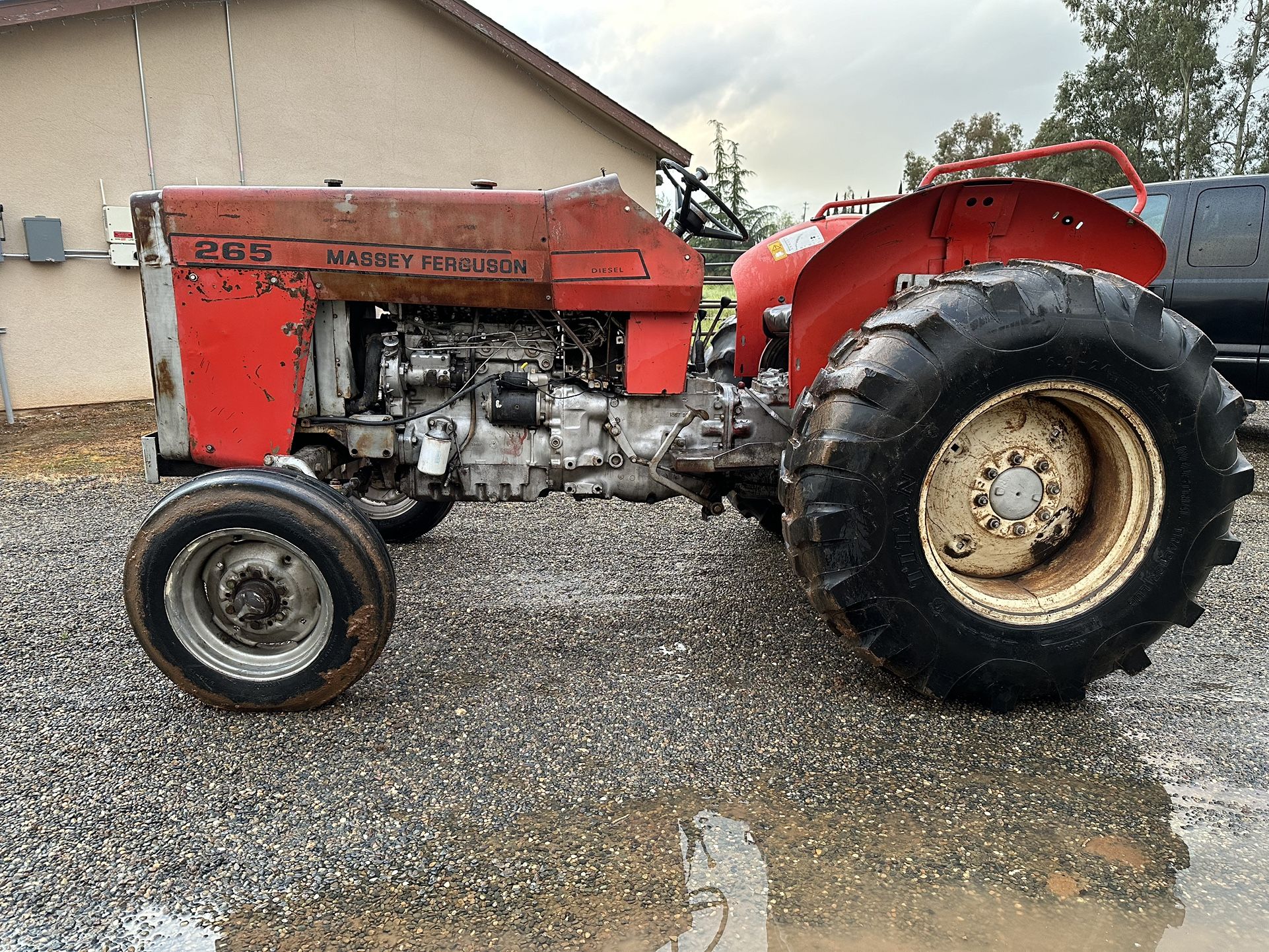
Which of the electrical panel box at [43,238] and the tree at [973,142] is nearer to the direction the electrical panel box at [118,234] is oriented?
the electrical panel box

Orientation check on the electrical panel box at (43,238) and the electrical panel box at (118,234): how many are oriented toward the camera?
2

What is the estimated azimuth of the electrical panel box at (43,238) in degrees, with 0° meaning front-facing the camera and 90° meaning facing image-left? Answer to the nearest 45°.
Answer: approximately 0°

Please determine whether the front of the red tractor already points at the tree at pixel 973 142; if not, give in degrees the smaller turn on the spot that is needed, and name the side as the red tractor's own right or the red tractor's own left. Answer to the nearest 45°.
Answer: approximately 90° to the red tractor's own right

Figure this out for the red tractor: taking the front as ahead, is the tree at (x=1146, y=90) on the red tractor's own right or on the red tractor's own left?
on the red tractor's own right

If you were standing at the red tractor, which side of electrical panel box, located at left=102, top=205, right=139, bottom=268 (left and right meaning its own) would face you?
front

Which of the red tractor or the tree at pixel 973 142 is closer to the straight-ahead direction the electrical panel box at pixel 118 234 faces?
the red tractor

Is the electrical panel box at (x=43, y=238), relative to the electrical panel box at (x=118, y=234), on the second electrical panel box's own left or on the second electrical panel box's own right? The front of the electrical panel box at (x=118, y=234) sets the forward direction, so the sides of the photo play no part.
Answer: on the second electrical panel box's own right

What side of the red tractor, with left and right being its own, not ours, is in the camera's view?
left

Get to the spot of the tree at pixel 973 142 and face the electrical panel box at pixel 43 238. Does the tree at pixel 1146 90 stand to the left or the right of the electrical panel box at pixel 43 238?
left

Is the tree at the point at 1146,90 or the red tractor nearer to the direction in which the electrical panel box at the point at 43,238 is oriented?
the red tractor
